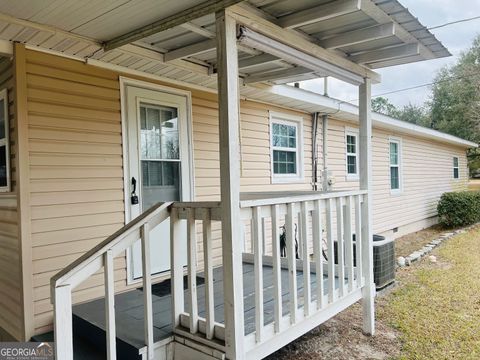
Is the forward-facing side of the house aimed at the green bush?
no

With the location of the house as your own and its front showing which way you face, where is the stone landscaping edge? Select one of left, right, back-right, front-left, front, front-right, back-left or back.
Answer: left

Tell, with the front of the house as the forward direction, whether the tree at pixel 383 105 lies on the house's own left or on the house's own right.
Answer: on the house's own left

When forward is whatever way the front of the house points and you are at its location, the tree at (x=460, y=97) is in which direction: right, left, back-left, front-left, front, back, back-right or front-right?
left

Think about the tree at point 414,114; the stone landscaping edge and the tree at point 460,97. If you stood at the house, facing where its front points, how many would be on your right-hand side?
0

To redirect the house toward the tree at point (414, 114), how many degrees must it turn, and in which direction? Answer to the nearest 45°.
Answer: approximately 90° to its left

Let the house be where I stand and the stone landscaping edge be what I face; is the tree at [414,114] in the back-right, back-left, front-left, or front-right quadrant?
front-left
